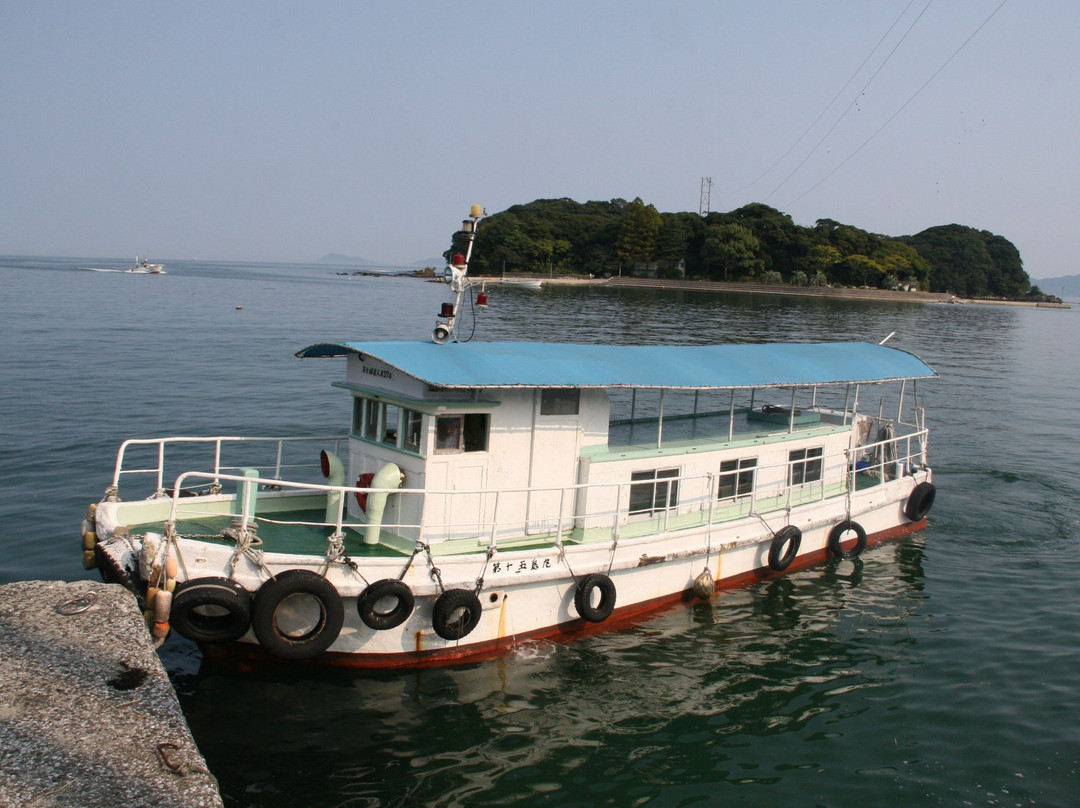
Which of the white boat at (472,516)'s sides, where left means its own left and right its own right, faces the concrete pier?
front

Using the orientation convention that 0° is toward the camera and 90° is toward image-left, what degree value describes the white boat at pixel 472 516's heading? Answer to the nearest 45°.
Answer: approximately 45°
